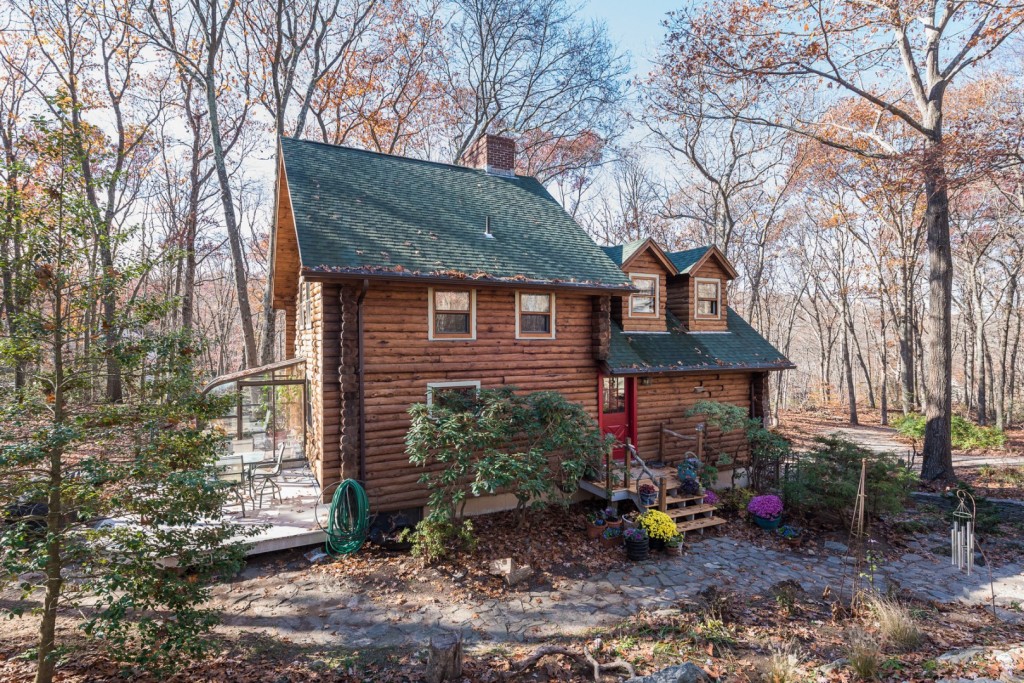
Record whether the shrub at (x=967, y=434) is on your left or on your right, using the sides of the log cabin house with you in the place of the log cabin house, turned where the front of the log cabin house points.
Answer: on your left

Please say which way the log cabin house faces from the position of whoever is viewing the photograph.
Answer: facing the viewer and to the right of the viewer

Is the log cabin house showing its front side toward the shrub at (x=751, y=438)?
no

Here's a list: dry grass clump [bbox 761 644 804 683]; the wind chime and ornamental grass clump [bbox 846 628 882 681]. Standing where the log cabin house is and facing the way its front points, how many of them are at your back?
0

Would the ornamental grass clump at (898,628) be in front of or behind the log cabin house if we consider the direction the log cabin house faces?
in front

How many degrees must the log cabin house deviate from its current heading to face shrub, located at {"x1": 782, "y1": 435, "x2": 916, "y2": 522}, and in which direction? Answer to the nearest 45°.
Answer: approximately 45° to its left

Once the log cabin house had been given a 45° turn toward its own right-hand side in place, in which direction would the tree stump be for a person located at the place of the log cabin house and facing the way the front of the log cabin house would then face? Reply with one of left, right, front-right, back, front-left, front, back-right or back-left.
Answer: front
